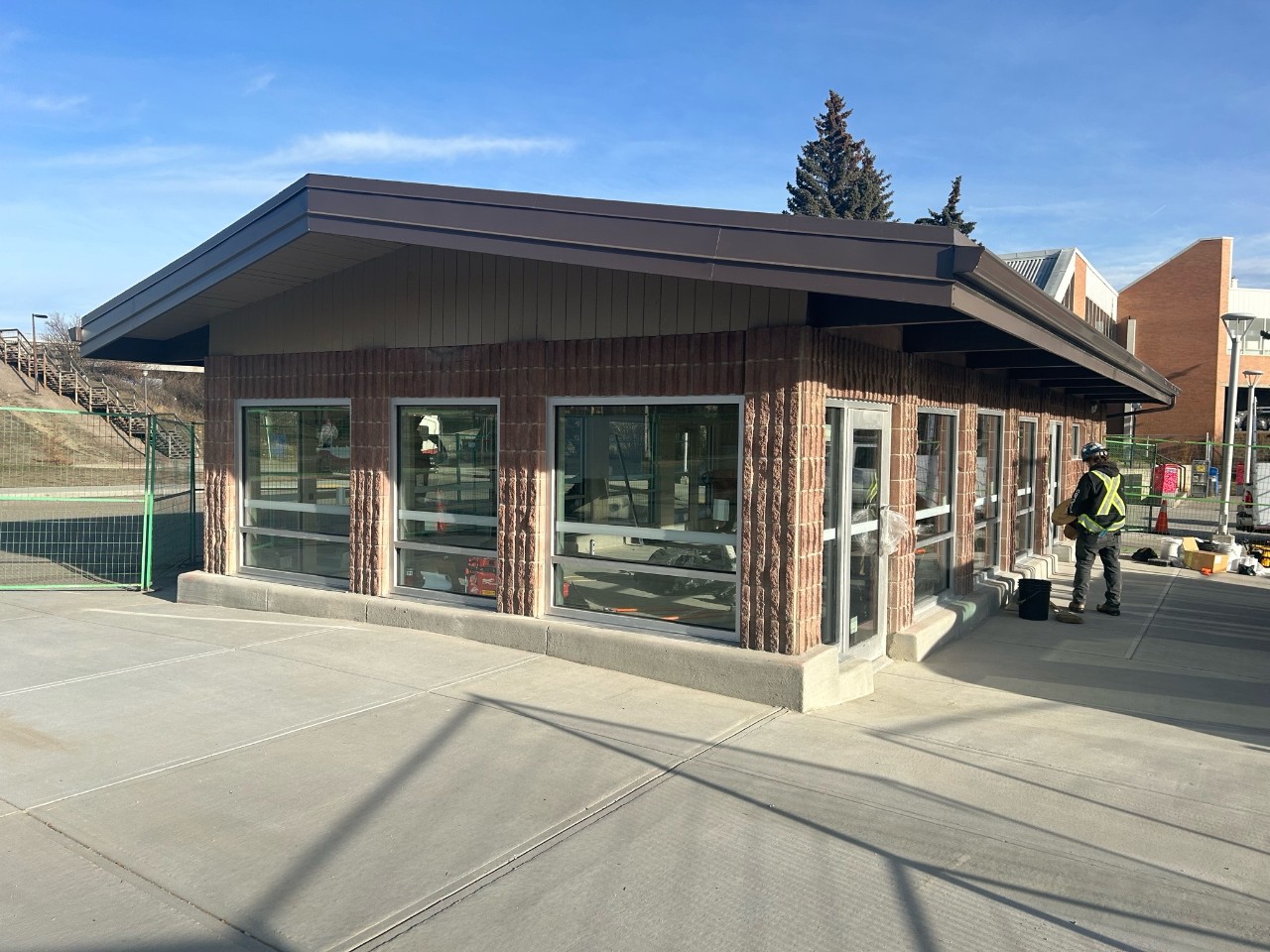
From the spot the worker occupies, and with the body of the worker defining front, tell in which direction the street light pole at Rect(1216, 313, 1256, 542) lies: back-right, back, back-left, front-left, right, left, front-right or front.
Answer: front-right

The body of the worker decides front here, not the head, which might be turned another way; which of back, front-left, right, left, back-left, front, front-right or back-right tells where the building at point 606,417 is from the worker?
left

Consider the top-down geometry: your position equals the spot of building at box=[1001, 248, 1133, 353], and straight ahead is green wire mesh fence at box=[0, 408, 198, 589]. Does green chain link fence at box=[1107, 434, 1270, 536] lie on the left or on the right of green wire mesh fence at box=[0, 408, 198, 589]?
left

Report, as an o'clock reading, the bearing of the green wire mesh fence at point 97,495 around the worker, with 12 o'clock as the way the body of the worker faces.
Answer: The green wire mesh fence is roughly at 10 o'clock from the worker.

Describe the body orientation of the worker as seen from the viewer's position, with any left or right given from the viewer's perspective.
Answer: facing away from the viewer and to the left of the viewer

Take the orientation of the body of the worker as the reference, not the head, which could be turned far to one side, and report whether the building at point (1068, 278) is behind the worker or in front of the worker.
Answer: in front

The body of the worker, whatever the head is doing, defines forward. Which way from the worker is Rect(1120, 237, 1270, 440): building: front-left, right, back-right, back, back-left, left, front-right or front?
front-right

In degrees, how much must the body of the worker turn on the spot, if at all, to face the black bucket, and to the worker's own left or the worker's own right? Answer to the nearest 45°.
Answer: approximately 90° to the worker's own left
